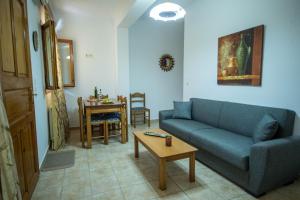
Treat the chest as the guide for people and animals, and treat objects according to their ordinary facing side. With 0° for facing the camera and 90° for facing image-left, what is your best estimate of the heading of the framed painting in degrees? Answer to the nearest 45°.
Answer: approximately 45°

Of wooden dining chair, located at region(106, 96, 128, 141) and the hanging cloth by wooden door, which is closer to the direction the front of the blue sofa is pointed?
the hanging cloth by wooden door

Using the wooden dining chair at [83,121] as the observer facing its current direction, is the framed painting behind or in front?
in front

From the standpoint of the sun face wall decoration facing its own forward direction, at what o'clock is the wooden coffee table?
The wooden coffee table is roughly at 12 o'clock from the sun face wall decoration.

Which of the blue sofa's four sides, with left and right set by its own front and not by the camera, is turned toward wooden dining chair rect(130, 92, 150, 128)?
right

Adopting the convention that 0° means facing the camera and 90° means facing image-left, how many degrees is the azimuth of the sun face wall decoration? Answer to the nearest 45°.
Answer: approximately 0°

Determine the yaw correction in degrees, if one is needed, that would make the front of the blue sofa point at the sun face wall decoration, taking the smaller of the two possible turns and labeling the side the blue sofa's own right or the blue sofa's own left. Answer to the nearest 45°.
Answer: approximately 90° to the blue sofa's own right

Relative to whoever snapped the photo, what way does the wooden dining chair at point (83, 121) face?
facing to the right of the viewer

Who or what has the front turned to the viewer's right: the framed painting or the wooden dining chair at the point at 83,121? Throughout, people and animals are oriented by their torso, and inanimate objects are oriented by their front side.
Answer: the wooden dining chair

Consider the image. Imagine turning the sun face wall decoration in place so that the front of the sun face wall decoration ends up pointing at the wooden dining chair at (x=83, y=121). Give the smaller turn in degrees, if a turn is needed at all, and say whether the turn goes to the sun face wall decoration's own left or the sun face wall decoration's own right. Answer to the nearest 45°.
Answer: approximately 45° to the sun face wall decoration's own right
